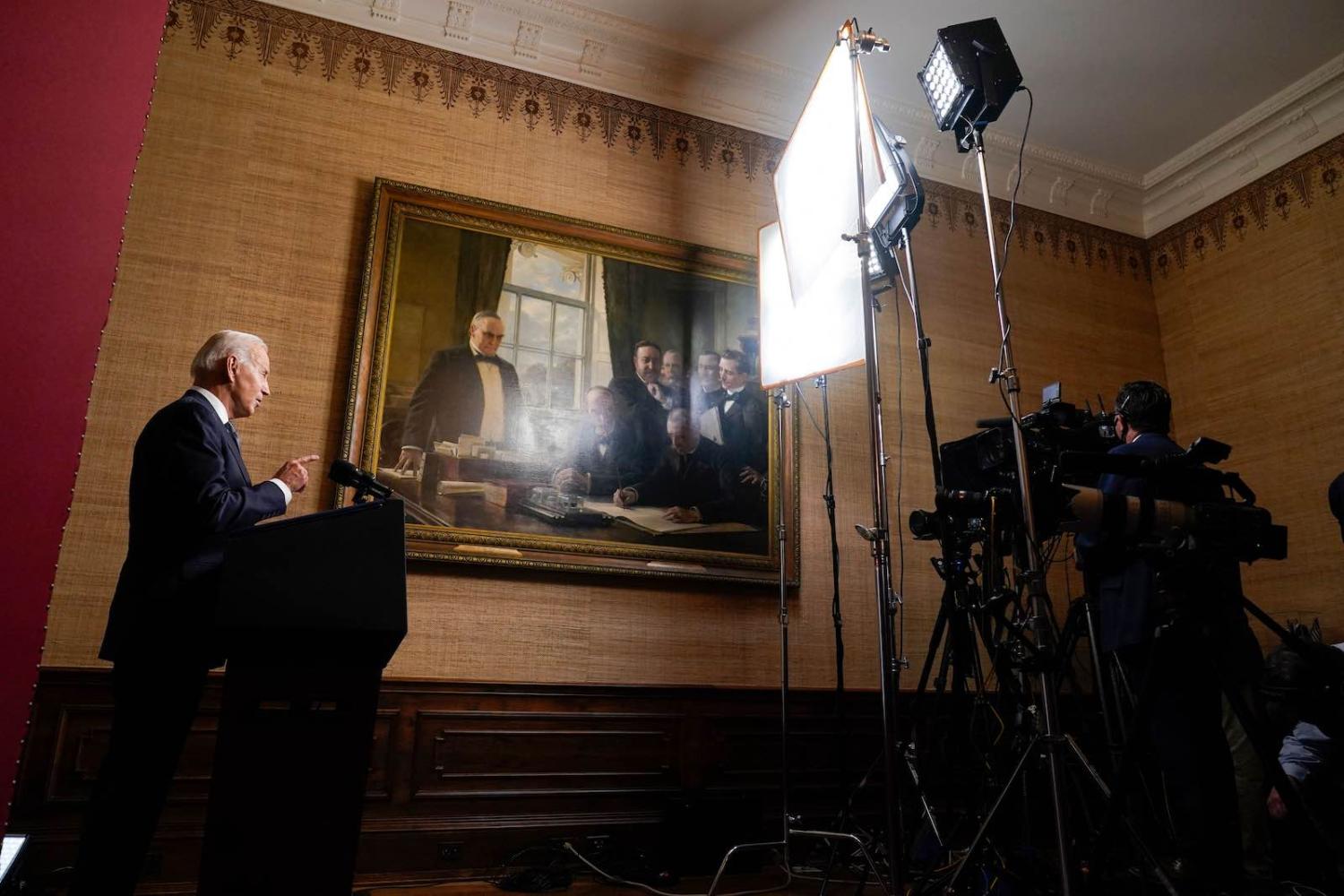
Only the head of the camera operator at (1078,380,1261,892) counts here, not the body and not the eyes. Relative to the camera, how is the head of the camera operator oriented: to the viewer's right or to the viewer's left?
to the viewer's left

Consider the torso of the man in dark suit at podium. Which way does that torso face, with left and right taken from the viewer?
facing to the right of the viewer

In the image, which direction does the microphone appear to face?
to the viewer's left

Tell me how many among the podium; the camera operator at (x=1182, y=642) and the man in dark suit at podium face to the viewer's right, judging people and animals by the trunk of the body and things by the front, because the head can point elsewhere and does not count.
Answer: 2

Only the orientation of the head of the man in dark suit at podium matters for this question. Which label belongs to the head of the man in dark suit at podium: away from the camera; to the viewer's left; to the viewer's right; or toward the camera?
to the viewer's right

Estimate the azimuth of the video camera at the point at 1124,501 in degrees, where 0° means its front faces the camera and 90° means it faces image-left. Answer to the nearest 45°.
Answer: approximately 90°

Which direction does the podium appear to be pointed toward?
to the viewer's right
